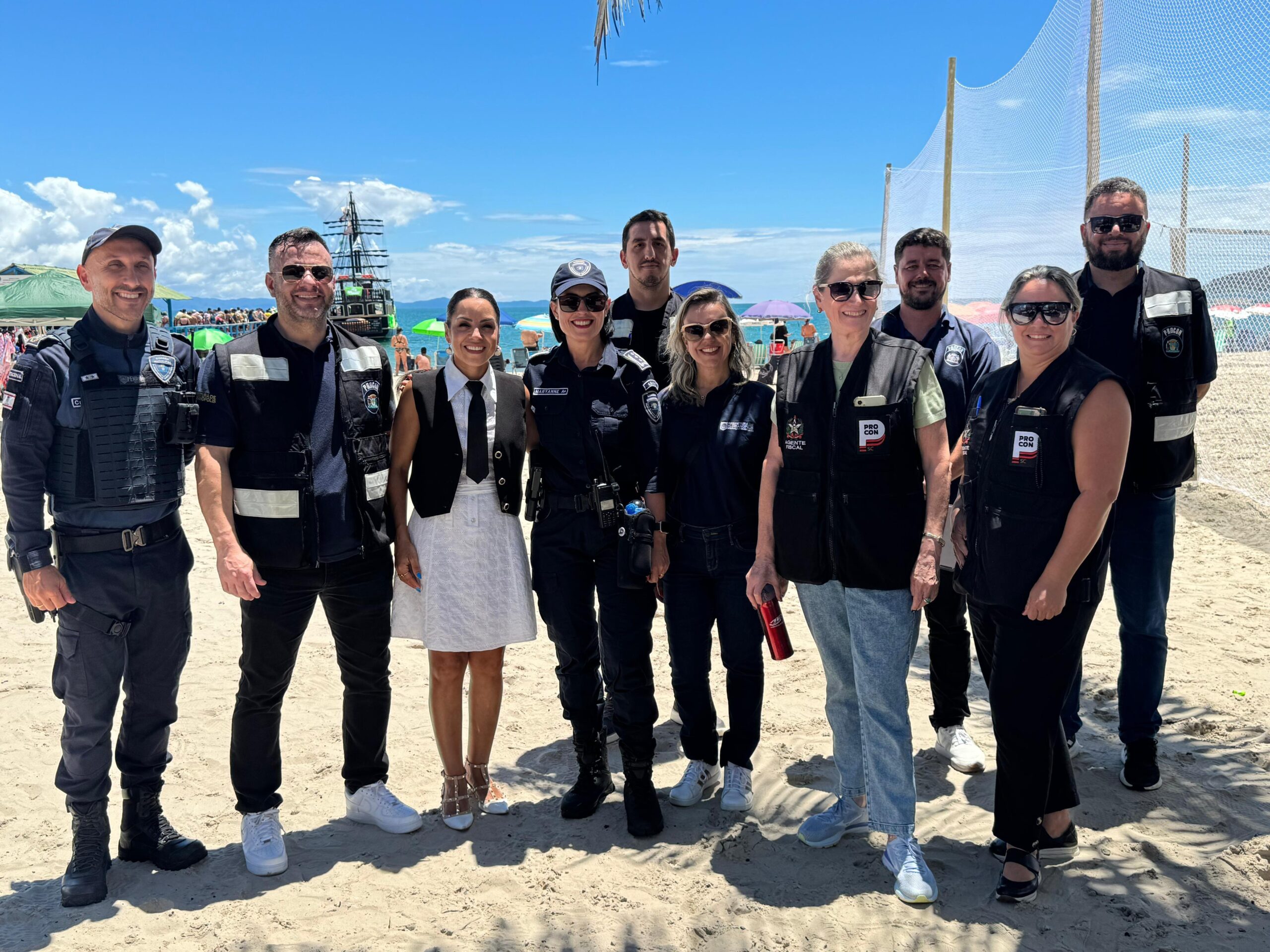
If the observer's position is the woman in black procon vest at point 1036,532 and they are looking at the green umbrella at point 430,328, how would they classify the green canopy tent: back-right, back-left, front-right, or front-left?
front-left

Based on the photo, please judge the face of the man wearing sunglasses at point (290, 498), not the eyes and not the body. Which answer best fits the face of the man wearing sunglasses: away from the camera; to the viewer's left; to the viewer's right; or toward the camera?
toward the camera

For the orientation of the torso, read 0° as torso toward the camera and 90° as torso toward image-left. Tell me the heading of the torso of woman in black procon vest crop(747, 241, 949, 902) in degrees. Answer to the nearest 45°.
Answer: approximately 0°

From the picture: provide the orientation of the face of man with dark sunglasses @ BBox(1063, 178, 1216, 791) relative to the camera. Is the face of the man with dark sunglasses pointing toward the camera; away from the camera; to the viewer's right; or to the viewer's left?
toward the camera

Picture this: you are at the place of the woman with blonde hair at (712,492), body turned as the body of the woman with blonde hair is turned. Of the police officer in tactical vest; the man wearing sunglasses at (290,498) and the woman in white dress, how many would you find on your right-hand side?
3

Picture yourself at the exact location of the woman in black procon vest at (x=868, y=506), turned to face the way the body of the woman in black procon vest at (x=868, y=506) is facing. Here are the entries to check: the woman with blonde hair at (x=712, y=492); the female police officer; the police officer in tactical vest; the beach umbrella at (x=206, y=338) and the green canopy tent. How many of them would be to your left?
0

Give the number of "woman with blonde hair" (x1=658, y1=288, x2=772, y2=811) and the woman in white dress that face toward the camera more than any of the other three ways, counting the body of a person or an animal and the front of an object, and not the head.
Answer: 2

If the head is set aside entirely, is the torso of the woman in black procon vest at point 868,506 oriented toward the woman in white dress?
no

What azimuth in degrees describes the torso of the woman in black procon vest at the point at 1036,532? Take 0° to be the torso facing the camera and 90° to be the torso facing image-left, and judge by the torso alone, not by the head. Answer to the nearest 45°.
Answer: approximately 45°

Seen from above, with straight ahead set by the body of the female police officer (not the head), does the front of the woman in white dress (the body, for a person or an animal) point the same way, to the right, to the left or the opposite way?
the same way

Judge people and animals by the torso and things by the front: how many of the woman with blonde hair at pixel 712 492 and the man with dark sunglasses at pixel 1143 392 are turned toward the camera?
2

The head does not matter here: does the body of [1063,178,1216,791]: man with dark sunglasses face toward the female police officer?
no

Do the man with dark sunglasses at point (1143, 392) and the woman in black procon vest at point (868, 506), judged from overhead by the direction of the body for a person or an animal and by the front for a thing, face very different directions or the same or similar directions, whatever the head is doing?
same or similar directions

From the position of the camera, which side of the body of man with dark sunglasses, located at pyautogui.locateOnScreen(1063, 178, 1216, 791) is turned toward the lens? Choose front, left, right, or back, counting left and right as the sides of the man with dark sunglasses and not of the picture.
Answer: front

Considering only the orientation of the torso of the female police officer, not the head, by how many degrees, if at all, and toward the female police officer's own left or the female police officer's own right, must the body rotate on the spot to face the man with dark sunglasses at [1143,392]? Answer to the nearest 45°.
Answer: approximately 90° to the female police officer's own left

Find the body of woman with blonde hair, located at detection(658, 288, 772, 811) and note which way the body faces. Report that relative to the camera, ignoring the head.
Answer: toward the camera

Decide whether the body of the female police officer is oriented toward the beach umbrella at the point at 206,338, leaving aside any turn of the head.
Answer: no

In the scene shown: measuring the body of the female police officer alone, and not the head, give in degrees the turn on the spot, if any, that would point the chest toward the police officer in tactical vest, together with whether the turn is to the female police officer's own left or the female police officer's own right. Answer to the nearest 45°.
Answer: approximately 90° to the female police officer's own right

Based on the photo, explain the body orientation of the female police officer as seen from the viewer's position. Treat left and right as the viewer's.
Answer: facing the viewer

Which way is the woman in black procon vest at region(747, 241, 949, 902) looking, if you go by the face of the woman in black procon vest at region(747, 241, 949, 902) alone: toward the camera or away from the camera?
toward the camera

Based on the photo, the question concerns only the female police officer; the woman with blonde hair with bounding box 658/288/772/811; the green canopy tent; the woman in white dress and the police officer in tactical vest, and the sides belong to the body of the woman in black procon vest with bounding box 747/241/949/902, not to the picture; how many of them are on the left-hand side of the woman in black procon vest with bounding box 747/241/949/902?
0
